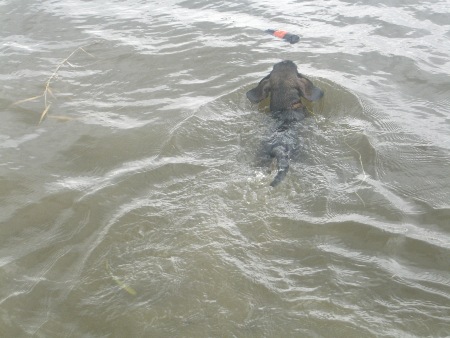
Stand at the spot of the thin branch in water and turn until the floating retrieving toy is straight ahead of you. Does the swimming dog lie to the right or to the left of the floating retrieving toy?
right

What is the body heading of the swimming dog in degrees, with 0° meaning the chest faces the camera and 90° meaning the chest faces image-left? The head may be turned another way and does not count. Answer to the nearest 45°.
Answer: approximately 180°

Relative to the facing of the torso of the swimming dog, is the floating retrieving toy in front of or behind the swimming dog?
in front

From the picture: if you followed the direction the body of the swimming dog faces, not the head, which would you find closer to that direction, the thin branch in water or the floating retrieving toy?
the floating retrieving toy

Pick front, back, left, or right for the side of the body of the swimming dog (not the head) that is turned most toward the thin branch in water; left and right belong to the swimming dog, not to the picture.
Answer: left

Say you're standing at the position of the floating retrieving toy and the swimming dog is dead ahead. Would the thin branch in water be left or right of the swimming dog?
right
